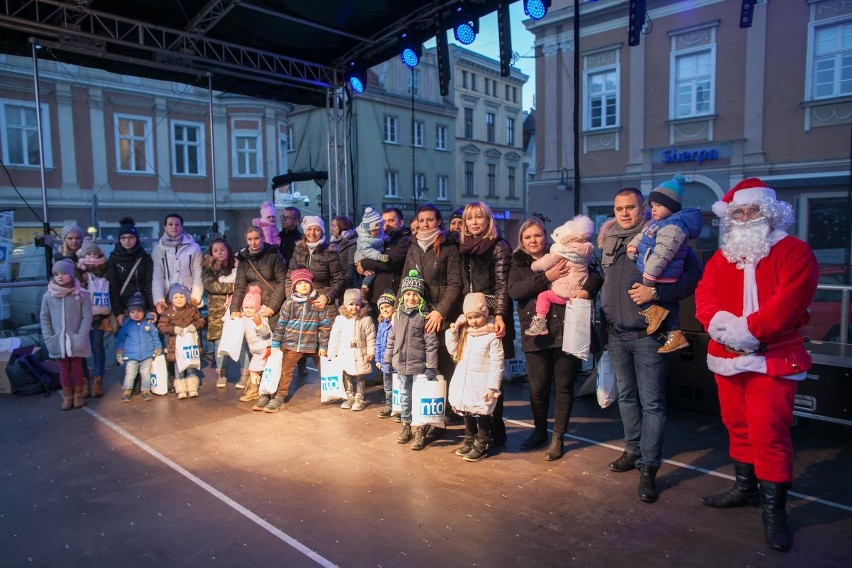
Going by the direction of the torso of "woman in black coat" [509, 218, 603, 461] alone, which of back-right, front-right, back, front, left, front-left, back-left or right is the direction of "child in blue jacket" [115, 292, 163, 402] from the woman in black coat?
right

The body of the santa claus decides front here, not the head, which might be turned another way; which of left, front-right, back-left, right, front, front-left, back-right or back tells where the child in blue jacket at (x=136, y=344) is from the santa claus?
front-right

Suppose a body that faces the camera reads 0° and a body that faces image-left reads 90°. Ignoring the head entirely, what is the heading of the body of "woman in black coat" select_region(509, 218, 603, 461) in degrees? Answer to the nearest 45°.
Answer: approximately 0°

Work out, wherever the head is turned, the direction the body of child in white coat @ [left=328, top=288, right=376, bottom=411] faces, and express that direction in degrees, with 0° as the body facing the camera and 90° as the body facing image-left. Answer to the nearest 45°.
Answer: approximately 0°

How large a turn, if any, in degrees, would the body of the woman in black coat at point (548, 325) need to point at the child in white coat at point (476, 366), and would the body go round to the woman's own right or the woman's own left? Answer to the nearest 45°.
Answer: approximately 90° to the woman's own right

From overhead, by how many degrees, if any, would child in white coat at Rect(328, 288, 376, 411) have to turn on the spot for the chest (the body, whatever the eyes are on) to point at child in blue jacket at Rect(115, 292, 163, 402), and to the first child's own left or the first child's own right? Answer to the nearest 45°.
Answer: approximately 90° to the first child's own right

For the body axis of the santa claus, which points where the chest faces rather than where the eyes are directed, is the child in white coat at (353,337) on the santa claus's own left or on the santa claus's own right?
on the santa claus's own right

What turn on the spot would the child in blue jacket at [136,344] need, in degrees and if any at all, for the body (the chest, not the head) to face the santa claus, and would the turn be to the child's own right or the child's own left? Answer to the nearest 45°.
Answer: approximately 45° to the child's own left
